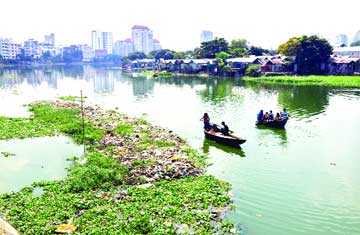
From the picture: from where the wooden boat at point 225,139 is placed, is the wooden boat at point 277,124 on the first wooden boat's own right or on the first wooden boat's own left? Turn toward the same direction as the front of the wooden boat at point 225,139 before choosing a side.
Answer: on the first wooden boat's own left

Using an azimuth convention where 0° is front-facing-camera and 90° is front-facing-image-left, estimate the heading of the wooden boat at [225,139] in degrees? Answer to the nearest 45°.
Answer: approximately 315°

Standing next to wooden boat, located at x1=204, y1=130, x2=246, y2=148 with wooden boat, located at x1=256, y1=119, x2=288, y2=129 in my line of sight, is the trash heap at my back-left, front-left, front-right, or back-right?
back-left
